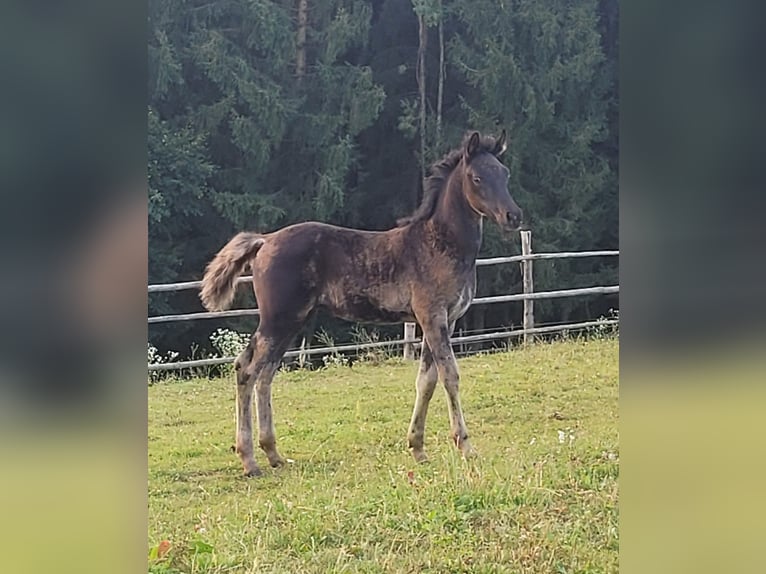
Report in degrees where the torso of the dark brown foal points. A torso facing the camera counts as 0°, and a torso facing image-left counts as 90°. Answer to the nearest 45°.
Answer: approximately 270°
